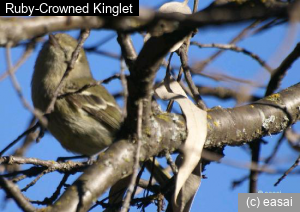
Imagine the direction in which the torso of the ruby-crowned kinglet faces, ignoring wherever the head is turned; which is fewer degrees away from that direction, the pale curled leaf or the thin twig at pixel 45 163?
the thin twig

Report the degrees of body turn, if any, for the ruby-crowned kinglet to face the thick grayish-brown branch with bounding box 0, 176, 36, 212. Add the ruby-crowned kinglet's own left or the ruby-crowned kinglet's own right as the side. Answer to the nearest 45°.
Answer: approximately 45° to the ruby-crowned kinglet's own left
